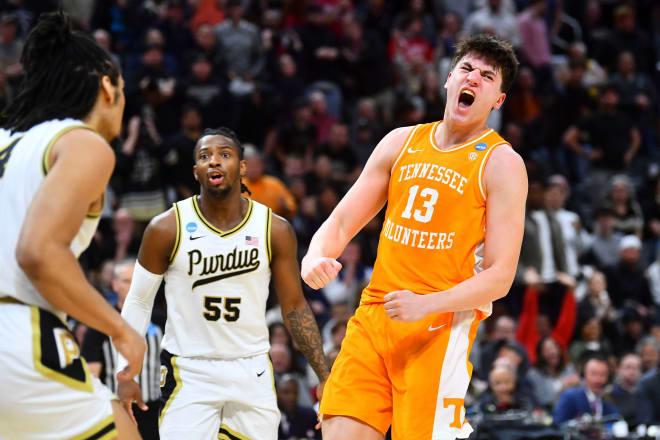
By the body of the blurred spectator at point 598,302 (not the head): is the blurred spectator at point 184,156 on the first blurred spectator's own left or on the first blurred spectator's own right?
on the first blurred spectator's own right

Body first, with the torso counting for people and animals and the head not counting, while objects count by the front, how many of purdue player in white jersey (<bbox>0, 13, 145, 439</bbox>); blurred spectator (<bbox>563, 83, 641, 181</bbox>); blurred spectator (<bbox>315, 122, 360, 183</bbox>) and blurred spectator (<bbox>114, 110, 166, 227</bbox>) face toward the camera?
3

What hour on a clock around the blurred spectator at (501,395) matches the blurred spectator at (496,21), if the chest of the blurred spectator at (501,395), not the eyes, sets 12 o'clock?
the blurred spectator at (496,21) is roughly at 6 o'clock from the blurred spectator at (501,395).

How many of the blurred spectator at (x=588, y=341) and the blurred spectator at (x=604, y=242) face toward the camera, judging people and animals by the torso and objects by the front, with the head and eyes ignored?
2

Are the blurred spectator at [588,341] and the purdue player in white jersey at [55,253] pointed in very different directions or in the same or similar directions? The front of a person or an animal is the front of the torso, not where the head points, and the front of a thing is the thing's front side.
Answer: very different directions

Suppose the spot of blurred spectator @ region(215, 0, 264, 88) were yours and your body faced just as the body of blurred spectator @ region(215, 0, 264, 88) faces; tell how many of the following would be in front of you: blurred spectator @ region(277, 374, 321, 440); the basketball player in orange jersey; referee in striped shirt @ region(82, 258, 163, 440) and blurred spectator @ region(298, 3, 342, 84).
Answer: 3

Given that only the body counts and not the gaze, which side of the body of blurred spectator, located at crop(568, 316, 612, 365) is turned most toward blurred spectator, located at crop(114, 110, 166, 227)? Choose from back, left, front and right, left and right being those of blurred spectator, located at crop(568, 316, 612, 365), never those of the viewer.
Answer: right

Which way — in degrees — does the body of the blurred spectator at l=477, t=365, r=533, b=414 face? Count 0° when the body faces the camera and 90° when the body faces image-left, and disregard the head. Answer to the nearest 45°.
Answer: approximately 0°

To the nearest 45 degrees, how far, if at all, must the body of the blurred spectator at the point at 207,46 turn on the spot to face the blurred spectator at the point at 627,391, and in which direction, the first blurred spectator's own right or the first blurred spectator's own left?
approximately 45° to the first blurred spectator's own left

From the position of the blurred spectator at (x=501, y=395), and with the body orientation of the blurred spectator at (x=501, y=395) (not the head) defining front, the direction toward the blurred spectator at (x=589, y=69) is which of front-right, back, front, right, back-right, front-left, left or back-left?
back

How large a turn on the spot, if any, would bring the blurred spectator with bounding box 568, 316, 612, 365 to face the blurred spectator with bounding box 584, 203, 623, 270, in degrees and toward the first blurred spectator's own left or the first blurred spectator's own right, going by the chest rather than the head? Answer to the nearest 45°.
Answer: approximately 180°
